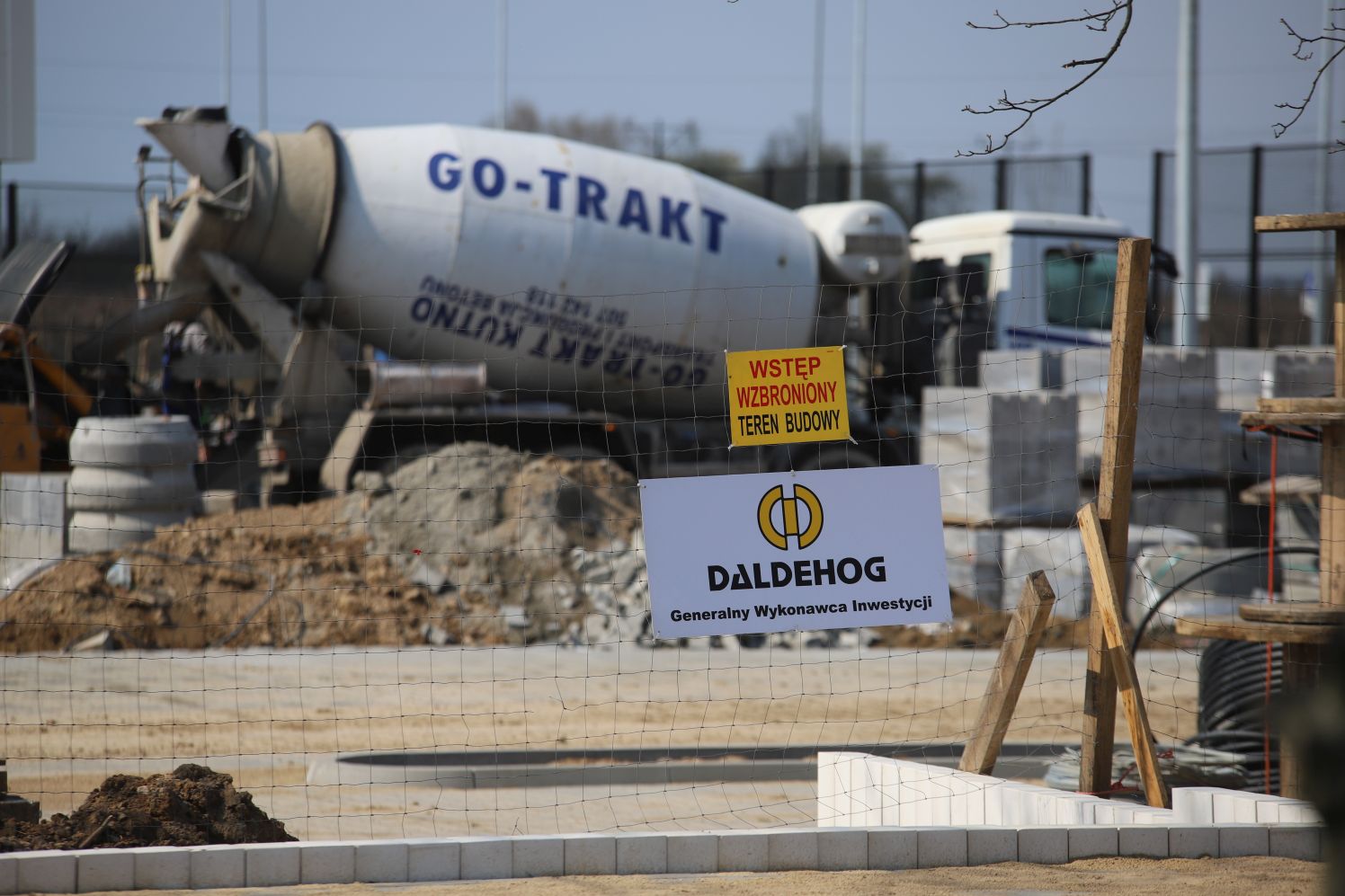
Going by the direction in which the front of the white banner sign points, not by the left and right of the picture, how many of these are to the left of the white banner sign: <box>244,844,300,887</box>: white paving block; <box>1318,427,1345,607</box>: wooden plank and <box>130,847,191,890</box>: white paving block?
1

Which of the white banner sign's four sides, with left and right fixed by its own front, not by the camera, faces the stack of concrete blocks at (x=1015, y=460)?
back

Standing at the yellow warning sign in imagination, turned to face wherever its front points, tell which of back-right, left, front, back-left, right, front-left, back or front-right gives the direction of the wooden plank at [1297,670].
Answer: left

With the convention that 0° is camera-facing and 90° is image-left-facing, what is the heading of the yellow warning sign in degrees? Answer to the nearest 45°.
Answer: approximately 0°

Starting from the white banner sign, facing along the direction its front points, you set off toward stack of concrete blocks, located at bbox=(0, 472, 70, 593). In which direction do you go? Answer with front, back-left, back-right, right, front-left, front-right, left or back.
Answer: back-right

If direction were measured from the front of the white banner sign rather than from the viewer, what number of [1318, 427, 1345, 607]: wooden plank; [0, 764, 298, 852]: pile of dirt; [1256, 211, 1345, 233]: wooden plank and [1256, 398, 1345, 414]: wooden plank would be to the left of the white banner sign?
3

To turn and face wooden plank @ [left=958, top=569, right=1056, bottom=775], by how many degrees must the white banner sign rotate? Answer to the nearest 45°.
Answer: approximately 90° to its left

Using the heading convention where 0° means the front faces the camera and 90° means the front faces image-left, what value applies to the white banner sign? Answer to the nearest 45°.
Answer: approximately 0°

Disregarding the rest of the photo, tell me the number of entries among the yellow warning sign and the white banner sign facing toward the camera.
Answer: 2
